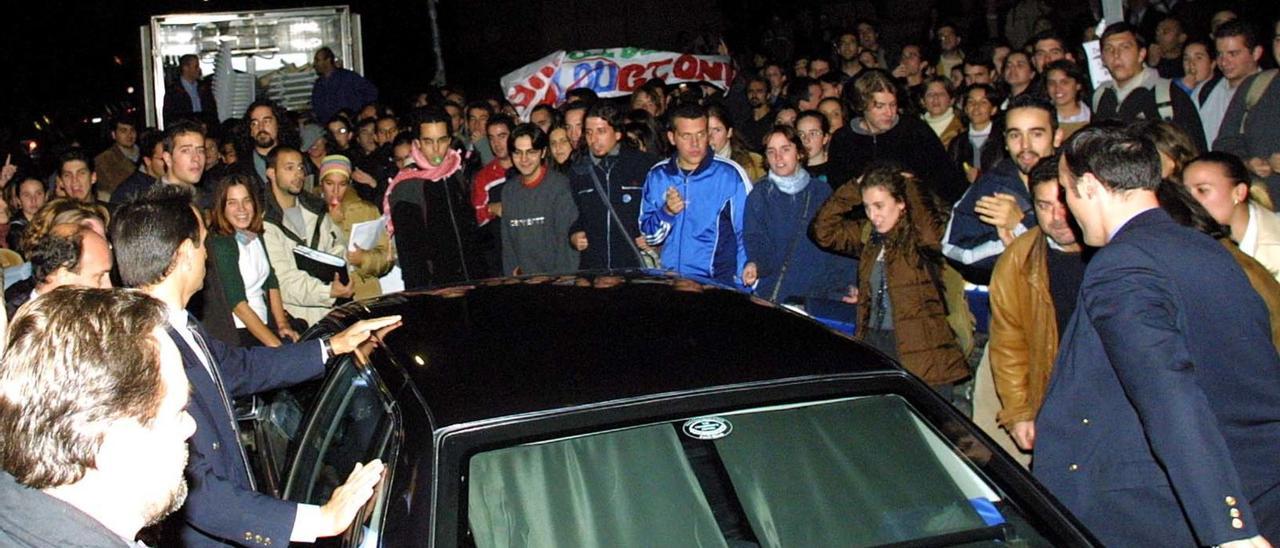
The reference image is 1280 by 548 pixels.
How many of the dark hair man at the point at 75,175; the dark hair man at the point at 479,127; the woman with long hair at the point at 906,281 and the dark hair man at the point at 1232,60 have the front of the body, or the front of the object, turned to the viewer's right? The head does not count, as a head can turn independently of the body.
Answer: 0

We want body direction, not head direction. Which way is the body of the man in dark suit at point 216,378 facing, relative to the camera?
to the viewer's right

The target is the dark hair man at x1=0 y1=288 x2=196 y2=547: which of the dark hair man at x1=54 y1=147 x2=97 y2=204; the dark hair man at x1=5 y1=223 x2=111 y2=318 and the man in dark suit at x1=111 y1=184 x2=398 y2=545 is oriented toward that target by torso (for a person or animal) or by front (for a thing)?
the dark hair man at x1=54 y1=147 x2=97 y2=204

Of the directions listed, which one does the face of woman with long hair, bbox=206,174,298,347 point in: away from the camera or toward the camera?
toward the camera

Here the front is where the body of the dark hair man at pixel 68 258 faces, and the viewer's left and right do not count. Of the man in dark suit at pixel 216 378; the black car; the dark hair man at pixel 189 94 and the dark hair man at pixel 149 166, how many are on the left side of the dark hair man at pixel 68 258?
2

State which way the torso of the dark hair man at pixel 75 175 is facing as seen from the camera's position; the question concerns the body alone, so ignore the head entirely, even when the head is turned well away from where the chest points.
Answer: toward the camera

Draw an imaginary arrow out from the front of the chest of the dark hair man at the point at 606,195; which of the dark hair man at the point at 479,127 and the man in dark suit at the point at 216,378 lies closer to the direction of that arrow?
the man in dark suit

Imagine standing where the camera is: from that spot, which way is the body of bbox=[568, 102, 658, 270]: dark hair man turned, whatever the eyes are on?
toward the camera

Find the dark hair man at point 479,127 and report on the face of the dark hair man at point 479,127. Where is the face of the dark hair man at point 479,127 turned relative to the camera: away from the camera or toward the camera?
toward the camera

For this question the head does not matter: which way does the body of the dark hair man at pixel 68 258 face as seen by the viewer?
to the viewer's right

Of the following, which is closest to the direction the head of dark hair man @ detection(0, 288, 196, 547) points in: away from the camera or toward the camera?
away from the camera

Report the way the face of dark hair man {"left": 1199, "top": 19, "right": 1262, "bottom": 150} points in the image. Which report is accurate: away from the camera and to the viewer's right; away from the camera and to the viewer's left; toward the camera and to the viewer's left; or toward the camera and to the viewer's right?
toward the camera and to the viewer's left

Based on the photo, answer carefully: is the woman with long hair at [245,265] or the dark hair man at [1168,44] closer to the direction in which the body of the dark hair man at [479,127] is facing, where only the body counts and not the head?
the woman with long hair

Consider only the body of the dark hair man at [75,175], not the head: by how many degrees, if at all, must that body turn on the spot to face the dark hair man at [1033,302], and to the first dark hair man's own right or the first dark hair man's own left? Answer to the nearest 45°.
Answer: approximately 45° to the first dark hair man's own left

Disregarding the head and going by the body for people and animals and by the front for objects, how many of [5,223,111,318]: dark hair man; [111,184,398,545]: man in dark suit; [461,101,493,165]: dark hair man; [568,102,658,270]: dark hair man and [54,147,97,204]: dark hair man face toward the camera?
3

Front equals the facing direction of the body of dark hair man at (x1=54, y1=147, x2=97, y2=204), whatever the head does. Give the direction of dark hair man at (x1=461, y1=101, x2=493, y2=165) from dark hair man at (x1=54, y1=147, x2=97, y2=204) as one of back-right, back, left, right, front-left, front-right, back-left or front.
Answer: left
